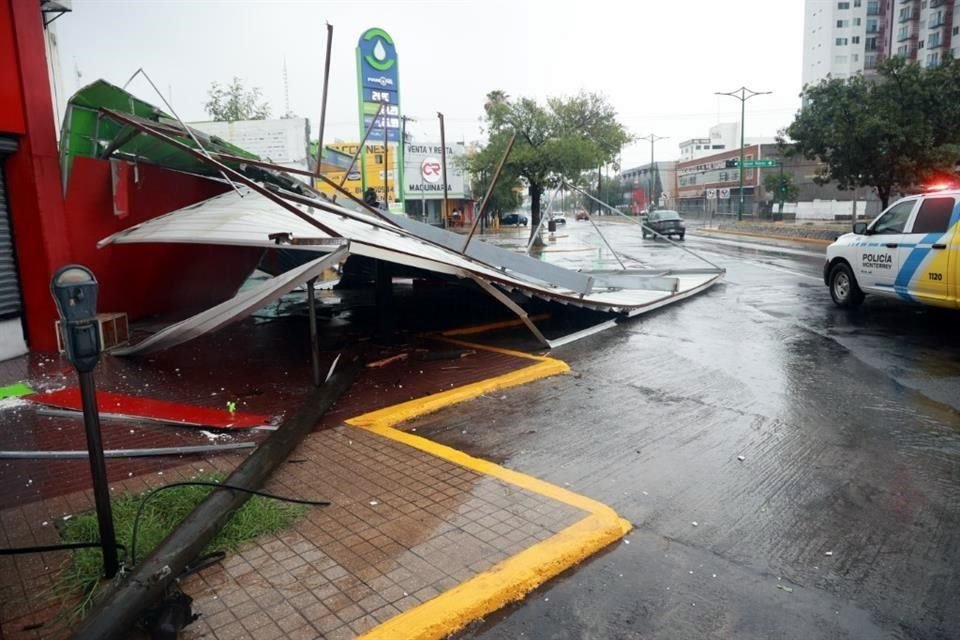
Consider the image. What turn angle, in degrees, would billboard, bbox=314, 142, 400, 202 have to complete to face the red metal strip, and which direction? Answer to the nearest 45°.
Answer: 0° — it already faces it

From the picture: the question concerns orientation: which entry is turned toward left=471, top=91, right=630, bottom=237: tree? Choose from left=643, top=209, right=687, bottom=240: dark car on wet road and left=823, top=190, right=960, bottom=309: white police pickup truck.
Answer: the white police pickup truck

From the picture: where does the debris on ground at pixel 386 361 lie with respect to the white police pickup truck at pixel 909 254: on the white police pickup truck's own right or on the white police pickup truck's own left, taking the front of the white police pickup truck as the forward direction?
on the white police pickup truck's own left

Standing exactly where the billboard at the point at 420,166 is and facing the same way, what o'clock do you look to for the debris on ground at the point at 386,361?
The debris on ground is roughly at 12 o'clock from the billboard.

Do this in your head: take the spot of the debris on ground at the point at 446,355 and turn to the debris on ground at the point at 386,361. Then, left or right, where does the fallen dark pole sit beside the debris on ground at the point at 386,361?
left

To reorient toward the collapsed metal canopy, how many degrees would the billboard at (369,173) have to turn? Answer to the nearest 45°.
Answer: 0° — it already faces it

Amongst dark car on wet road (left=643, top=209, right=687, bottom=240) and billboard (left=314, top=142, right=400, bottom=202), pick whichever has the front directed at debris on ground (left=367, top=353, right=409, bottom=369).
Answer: the billboard
